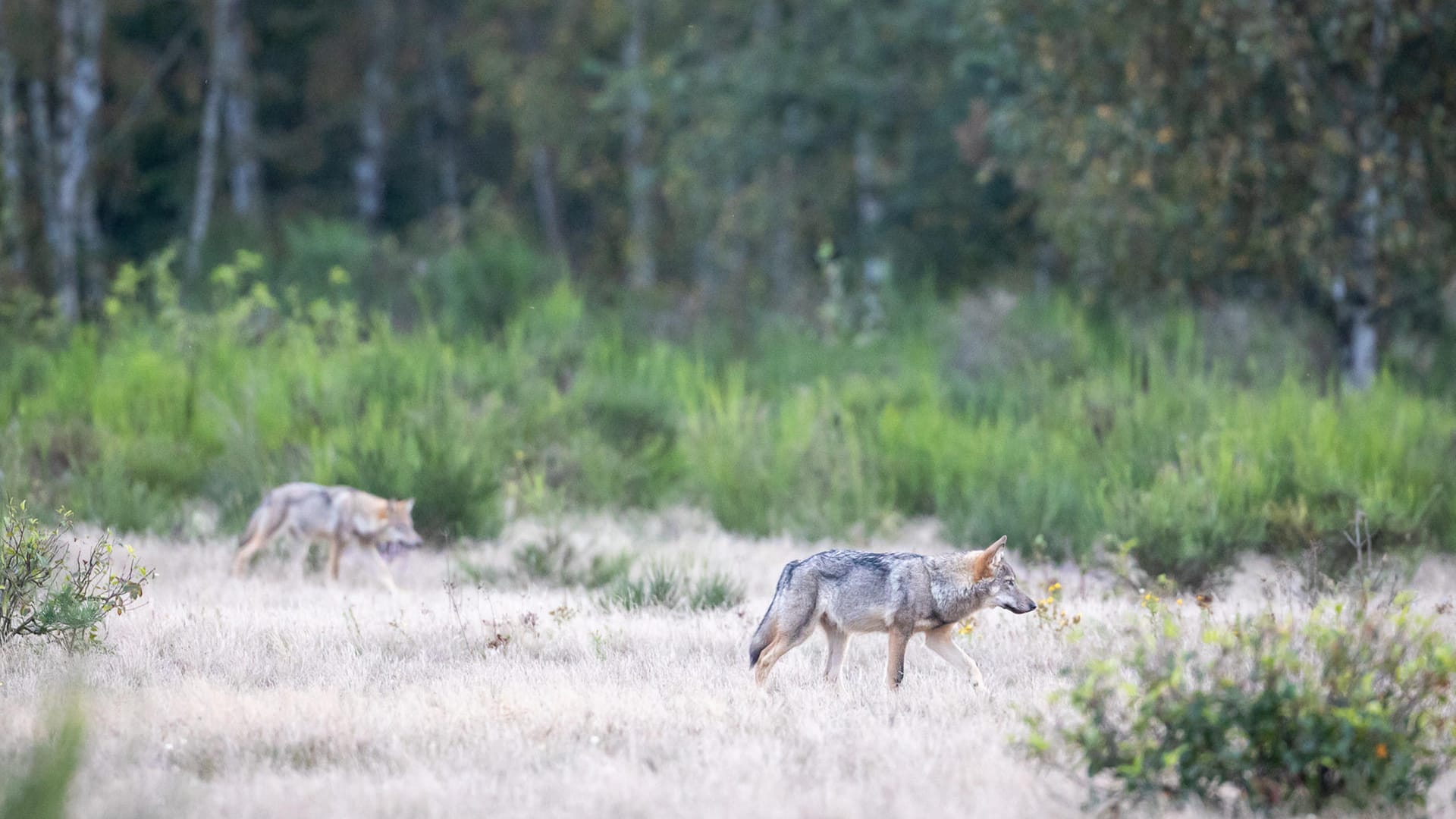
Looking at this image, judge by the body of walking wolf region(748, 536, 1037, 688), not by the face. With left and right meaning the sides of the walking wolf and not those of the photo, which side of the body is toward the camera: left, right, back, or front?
right

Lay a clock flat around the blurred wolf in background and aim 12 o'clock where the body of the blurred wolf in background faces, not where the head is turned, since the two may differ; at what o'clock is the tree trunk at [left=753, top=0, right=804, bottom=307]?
The tree trunk is roughly at 10 o'clock from the blurred wolf in background.

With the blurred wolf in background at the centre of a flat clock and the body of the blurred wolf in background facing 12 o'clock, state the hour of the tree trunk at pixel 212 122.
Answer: The tree trunk is roughly at 9 o'clock from the blurred wolf in background.

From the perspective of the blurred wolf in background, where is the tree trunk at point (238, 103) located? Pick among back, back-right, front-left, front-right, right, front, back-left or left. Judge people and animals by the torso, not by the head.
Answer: left

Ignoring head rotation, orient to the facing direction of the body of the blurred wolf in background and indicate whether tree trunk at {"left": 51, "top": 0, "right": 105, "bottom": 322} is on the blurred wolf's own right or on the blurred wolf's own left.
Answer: on the blurred wolf's own left

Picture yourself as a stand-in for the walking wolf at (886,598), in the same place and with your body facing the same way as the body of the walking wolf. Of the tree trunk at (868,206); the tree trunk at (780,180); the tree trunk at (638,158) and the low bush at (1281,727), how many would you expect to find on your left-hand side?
3

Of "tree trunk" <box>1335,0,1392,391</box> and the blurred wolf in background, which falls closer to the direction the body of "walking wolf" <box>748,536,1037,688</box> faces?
the tree trunk

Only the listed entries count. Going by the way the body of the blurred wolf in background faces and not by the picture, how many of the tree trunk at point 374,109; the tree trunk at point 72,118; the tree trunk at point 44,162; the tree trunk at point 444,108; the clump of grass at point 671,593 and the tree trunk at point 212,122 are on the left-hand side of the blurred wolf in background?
5

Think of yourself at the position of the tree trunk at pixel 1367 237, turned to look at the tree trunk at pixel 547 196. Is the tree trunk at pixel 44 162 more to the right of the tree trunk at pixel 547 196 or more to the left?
left

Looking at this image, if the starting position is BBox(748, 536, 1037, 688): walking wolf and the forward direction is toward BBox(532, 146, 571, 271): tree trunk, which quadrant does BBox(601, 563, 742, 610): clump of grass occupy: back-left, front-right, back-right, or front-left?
front-left

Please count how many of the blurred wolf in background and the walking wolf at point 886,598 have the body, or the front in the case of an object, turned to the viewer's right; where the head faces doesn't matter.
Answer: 2

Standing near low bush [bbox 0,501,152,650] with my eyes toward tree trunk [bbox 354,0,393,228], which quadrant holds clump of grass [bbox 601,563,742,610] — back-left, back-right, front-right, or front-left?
front-right

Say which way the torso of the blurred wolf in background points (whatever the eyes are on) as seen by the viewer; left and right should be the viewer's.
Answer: facing to the right of the viewer

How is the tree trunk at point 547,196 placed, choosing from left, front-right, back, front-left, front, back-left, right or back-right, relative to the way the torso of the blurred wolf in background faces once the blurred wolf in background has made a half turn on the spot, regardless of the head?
right

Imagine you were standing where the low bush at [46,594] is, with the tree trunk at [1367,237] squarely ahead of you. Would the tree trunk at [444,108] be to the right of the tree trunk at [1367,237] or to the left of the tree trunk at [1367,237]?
left
